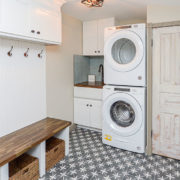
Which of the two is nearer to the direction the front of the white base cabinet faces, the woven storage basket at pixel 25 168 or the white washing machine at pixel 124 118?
the woven storage basket

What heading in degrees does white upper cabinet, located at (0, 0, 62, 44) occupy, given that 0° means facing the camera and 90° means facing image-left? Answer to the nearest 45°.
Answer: approximately 315°

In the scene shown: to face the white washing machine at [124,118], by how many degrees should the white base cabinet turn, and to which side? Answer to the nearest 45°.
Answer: approximately 90° to its left

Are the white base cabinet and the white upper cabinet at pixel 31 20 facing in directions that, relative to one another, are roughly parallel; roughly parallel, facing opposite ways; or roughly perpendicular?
roughly perpendicular

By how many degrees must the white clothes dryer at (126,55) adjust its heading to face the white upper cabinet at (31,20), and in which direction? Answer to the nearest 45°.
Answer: approximately 45° to its right

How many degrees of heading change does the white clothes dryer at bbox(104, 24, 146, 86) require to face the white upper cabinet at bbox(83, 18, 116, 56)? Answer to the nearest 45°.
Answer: approximately 135° to its right

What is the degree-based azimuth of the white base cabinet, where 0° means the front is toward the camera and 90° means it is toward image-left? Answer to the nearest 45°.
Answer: approximately 45°

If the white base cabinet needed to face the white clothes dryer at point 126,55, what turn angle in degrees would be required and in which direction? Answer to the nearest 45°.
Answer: approximately 90° to its left

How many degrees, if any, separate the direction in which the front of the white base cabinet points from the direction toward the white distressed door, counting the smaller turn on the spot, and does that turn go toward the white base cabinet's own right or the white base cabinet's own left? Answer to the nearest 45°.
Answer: approximately 90° to the white base cabinet's own left
